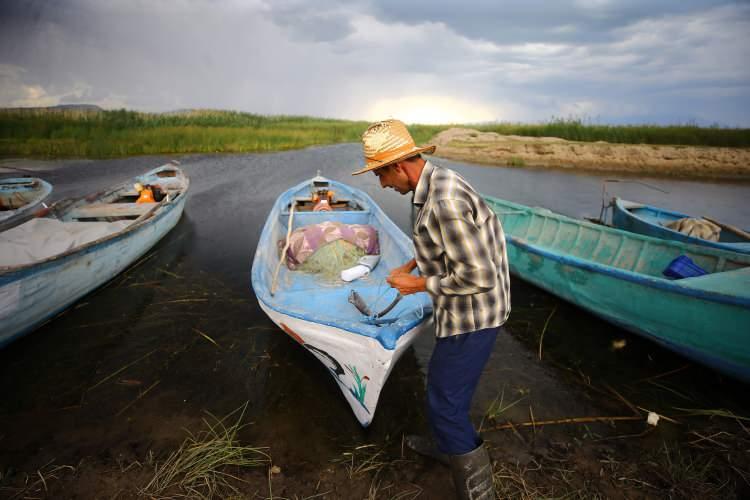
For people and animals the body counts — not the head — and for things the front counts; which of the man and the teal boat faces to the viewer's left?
the man

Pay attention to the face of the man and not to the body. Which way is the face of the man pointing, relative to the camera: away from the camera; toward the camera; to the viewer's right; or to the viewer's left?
to the viewer's left

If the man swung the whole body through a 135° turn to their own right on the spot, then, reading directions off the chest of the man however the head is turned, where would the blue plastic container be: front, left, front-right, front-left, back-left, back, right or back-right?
front

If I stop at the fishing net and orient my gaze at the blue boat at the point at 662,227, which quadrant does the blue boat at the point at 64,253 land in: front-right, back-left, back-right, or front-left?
back-left

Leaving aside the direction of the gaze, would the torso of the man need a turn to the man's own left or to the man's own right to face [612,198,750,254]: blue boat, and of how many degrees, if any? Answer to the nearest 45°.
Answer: approximately 135° to the man's own right

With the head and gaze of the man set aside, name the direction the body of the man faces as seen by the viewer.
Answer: to the viewer's left
